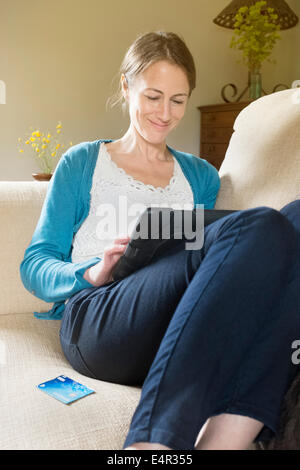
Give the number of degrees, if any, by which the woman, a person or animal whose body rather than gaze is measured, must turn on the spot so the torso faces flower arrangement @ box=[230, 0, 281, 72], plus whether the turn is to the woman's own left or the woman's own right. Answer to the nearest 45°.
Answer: approximately 135° to the woman's own left

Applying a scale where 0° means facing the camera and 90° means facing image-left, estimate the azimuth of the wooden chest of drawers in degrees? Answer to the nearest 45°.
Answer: approximately 0°

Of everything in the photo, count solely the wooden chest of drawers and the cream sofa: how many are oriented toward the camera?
2

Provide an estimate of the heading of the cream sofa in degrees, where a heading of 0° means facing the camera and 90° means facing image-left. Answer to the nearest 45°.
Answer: approximately 0°

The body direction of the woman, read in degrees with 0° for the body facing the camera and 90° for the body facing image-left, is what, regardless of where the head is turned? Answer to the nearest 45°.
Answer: approximately 315°

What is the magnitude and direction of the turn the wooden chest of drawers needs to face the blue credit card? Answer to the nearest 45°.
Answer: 0° — it already faces it

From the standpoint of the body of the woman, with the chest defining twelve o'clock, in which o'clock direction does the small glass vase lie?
The small glass vase is roughly at 8 o'clock from the woman.
